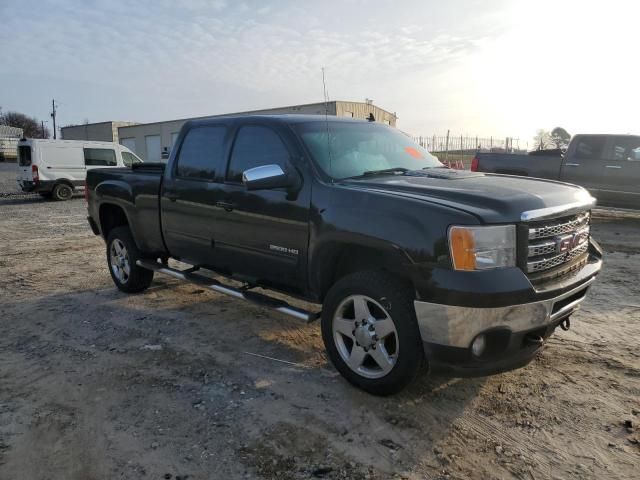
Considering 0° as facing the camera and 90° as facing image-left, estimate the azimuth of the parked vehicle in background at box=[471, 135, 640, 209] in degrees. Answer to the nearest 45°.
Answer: approximately 270°

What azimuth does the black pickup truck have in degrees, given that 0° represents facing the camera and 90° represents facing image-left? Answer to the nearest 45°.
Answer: approximately 315°

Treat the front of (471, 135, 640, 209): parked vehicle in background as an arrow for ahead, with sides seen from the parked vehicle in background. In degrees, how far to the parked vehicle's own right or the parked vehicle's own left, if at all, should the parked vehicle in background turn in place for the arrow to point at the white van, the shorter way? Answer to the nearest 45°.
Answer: approximately 180°

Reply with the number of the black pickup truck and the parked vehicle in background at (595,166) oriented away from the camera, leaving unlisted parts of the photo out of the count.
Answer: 0

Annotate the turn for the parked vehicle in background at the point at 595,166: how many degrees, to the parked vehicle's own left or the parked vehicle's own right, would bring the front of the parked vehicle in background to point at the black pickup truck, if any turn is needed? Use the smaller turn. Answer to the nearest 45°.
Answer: approximately 90° to the parked vehicle's own right

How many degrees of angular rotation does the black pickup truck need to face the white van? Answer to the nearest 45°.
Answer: approximately 180°
